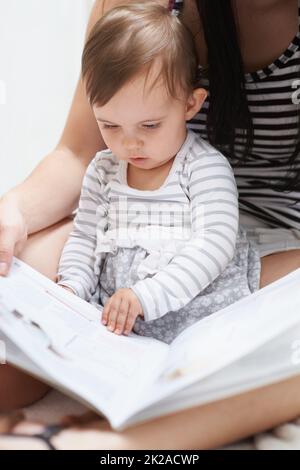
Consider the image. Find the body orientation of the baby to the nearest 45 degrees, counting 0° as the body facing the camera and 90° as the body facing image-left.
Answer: approximately 45°

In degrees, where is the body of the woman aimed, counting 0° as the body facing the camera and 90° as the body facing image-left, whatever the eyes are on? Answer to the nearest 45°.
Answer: approximately 45°
